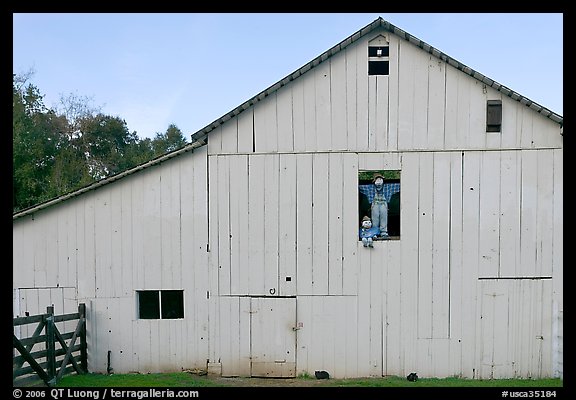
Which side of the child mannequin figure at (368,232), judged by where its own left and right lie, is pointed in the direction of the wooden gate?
right

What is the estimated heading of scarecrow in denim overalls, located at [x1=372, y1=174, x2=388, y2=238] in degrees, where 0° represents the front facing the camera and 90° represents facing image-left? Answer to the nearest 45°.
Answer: approximately 0°

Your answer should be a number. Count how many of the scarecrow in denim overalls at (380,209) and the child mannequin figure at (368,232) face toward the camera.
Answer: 2
